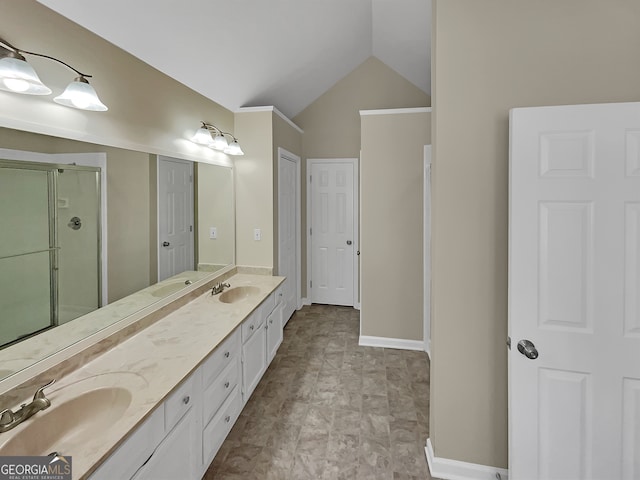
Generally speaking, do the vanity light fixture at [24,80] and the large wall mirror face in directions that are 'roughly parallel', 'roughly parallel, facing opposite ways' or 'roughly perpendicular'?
roughly parallel

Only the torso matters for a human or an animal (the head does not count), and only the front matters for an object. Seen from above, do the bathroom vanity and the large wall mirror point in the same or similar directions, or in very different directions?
same or similar directions

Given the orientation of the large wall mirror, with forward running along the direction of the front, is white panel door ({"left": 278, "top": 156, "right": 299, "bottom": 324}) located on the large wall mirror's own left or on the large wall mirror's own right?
on the large wall mirror's own left

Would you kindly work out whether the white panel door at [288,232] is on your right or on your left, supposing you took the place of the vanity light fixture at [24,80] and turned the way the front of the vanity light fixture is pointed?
on your left

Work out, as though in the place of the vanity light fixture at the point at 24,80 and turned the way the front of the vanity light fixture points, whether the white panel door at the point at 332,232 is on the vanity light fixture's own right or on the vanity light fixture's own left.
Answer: on the vanity light fixture's own left

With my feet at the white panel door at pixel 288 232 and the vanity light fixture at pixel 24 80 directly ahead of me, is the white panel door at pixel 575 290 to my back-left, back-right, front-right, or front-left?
front-left

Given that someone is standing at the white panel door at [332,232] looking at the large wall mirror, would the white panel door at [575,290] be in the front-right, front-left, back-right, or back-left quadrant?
front-left

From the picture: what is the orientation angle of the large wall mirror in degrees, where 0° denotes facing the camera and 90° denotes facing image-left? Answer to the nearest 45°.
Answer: approximately 315°

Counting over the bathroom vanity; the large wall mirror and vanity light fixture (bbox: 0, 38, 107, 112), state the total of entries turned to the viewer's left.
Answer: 0

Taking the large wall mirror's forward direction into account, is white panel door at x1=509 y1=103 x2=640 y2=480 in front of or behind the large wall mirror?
in front

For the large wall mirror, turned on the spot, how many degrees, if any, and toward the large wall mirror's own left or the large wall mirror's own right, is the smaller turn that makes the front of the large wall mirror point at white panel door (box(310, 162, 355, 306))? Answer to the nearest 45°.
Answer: approximately 90° to the large wall mirror's own left

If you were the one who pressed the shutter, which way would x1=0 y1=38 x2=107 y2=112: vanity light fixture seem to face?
facing the viewer and to the right of the viewer
